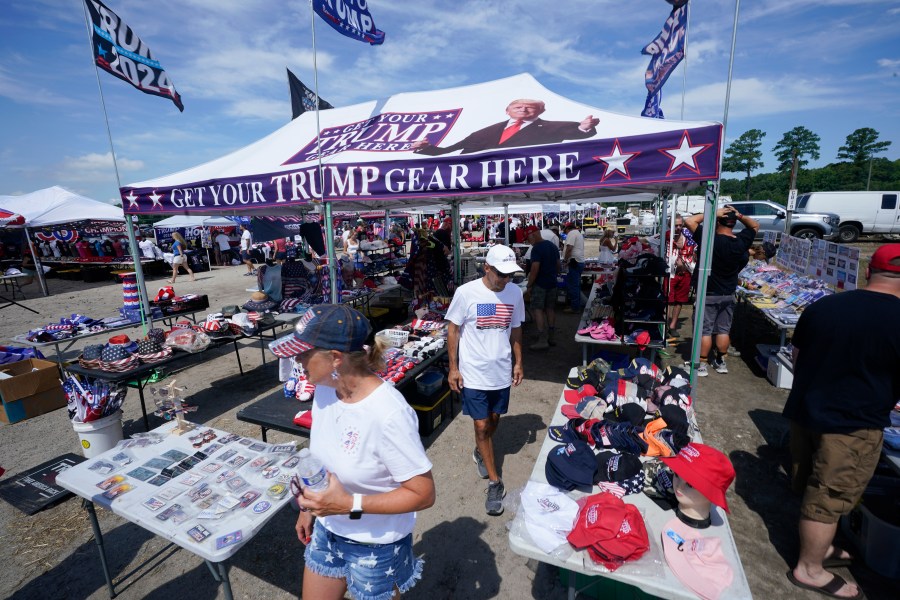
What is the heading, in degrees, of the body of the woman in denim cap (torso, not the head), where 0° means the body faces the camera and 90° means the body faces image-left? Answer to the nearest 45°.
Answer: approximately 45°

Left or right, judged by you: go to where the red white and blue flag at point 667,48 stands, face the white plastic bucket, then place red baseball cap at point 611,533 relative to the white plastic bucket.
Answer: left

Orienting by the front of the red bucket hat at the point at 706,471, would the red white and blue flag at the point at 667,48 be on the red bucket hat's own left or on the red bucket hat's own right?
on the red bucket hat's own right

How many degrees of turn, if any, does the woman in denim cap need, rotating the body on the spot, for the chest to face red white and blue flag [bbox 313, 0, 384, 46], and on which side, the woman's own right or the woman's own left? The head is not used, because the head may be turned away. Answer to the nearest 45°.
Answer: approximately 135° to the woman's own right
